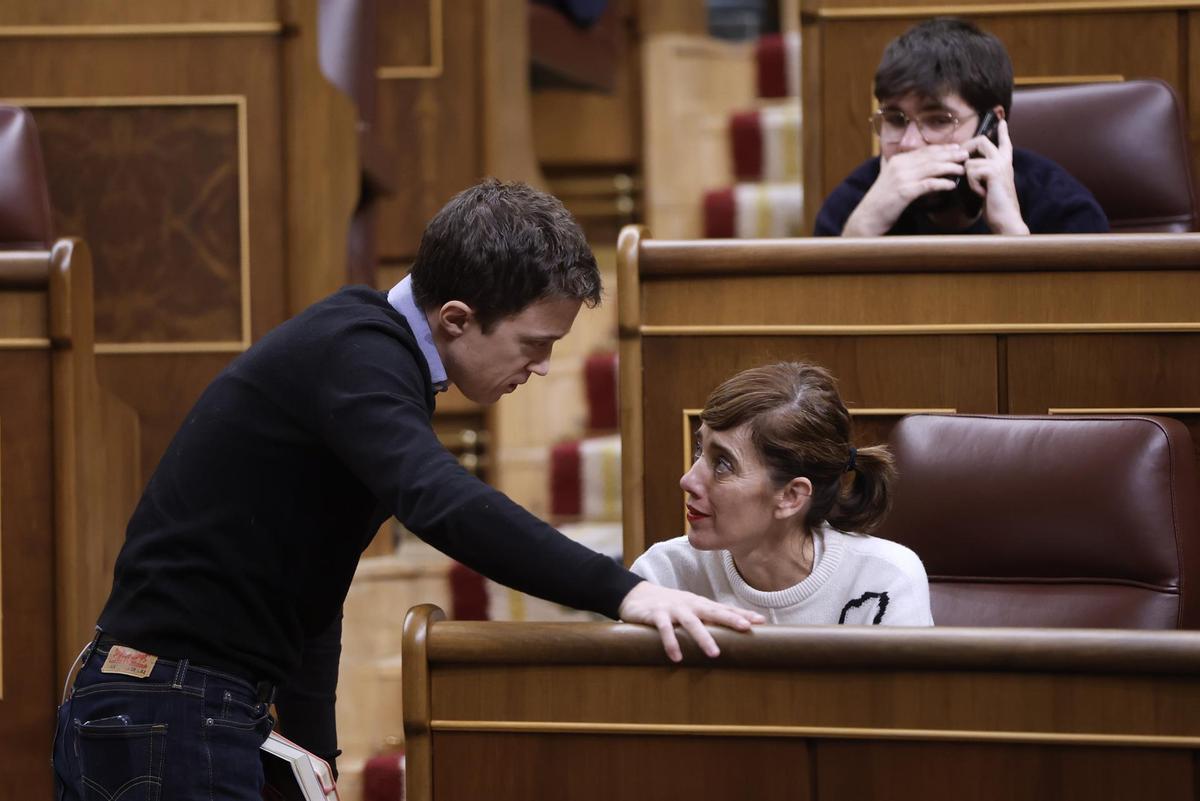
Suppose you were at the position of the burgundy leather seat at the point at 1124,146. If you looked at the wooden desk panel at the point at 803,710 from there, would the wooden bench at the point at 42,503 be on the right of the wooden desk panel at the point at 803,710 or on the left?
right

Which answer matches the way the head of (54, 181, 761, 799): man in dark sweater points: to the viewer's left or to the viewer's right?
to the viewer's right

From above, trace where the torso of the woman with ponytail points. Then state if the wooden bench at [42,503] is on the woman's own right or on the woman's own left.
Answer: on the woman's own right

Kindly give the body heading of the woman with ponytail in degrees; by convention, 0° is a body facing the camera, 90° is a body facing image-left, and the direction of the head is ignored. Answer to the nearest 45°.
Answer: approximately 45°

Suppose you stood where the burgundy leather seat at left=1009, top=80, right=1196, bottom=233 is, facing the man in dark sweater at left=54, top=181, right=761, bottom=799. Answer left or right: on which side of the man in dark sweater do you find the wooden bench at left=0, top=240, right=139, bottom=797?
right

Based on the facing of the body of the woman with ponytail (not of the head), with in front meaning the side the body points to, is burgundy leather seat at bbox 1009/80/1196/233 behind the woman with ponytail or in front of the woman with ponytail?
behind
